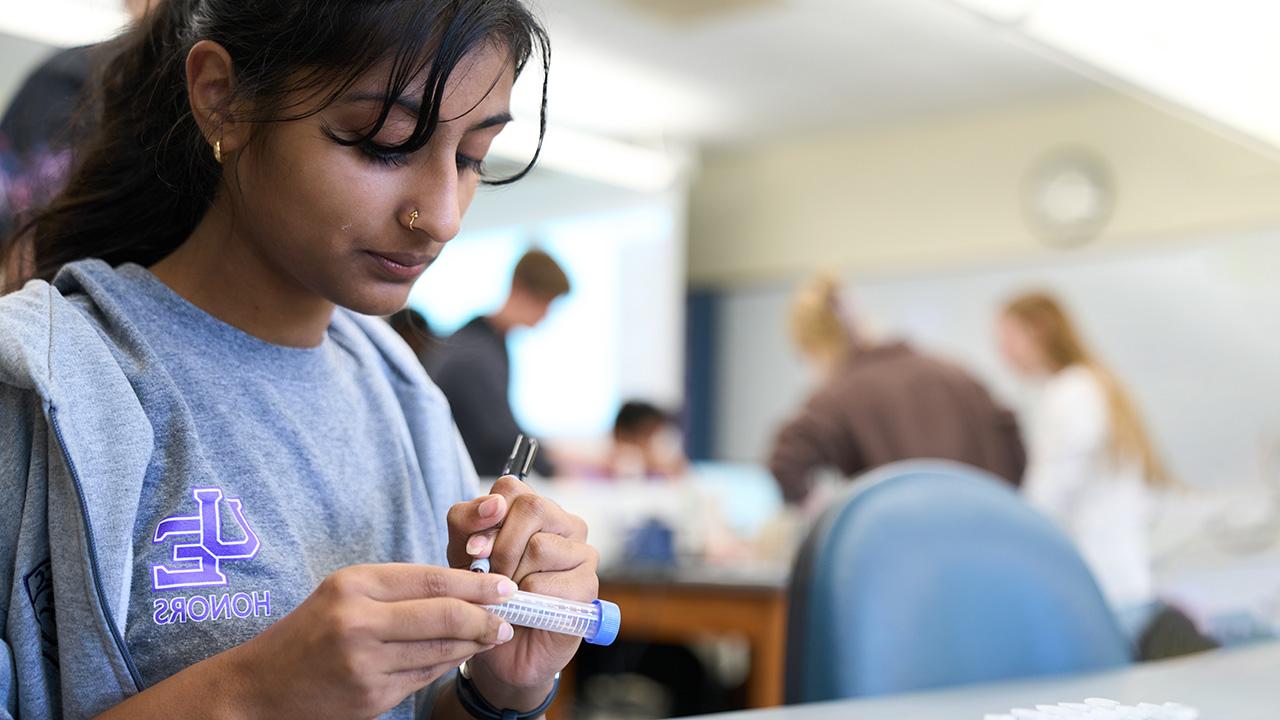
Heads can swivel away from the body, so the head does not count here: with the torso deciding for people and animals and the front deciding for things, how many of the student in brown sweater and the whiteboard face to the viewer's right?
0

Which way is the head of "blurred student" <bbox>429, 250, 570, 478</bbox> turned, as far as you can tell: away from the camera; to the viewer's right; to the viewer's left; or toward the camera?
to the viewer's right

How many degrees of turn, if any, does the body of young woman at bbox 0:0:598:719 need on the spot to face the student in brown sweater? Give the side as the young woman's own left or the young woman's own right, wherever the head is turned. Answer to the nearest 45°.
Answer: approximately 90° to the young woman's own left

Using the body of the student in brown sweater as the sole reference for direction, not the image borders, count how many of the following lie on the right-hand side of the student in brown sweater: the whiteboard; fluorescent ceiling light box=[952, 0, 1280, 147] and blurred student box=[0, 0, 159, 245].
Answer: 1

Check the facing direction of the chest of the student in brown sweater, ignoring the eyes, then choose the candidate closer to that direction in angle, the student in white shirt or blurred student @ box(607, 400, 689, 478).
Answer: the blurred student

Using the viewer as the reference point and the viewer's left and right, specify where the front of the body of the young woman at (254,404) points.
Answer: facing the viewer and to the right of the viewer

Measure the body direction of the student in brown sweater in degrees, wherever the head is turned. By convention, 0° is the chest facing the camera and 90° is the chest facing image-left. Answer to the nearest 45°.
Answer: approximately 135°

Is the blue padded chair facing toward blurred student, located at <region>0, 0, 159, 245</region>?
no

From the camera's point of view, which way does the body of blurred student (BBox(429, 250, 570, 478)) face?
to the viewer's right

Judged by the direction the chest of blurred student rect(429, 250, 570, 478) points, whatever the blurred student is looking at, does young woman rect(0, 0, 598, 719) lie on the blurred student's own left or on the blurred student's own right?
on the blurred student's own right

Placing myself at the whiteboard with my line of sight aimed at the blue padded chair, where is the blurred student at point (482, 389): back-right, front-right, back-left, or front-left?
front-right

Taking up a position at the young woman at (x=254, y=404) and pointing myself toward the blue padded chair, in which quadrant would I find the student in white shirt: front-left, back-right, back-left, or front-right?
front-left

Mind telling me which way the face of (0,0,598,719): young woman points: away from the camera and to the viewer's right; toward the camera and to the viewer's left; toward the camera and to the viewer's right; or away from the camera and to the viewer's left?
toward the camera and to the viewer's right

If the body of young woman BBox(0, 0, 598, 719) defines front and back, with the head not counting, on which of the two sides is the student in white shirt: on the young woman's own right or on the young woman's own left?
on the young woman's own left

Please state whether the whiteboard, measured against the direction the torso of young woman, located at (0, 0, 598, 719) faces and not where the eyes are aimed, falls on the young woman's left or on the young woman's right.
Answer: on the young woman's left

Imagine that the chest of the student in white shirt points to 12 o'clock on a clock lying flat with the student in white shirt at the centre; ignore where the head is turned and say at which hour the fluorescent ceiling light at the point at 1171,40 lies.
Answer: The fluorescent ceiling light is roughly at 9 o'clock from the student in white shirt.

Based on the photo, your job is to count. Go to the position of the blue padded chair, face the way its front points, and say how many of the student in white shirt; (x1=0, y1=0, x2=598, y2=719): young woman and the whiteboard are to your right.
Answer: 1
